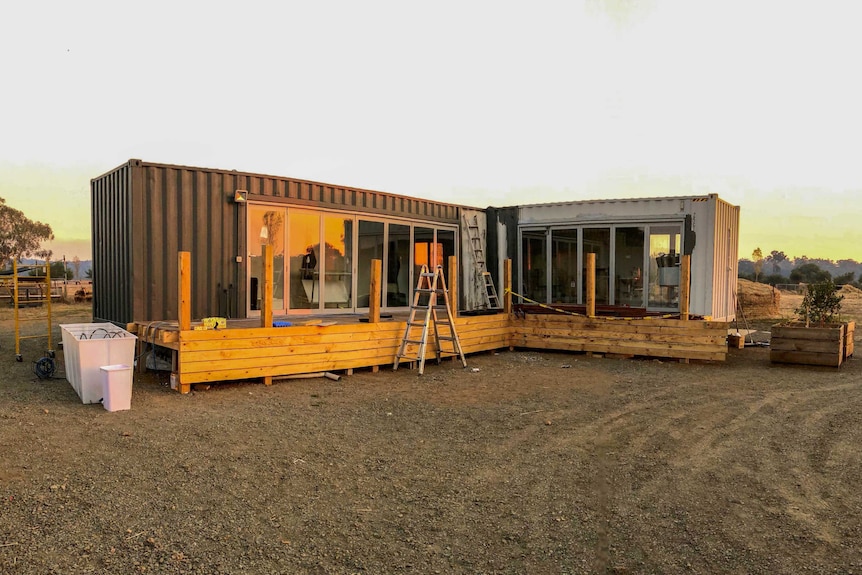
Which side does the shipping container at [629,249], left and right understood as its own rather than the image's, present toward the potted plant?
left

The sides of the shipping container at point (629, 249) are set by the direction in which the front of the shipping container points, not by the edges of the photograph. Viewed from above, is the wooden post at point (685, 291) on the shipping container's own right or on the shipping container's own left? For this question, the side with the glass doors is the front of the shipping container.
on the shipping container's own left

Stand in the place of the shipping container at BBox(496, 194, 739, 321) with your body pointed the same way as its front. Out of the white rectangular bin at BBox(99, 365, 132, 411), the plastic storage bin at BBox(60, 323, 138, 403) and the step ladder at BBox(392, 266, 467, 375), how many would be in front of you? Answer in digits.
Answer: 3

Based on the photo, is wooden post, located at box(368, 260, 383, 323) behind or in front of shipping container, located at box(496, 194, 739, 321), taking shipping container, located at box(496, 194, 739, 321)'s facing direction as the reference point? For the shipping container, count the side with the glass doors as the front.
in front

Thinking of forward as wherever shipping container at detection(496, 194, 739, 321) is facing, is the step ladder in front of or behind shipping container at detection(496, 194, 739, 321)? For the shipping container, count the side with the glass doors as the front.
in front

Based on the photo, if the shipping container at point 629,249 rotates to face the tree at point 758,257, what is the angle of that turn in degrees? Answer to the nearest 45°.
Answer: approximately 135° to its right

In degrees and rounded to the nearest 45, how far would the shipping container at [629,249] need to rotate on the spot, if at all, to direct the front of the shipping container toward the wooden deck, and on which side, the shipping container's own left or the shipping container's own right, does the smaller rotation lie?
0° — it already faces it

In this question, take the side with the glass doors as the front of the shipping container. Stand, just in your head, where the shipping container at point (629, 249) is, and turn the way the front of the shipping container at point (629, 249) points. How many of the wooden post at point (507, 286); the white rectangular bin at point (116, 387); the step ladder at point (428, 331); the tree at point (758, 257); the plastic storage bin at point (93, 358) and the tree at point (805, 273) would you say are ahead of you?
4

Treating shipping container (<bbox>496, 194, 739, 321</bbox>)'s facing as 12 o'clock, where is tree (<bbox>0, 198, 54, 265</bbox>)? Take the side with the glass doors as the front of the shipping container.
The tree is roughly at 4 o'clock from the shipping container.

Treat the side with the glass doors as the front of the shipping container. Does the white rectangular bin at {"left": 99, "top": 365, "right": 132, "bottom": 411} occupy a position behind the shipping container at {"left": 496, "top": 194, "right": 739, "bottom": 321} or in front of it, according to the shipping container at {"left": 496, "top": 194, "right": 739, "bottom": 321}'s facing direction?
in front

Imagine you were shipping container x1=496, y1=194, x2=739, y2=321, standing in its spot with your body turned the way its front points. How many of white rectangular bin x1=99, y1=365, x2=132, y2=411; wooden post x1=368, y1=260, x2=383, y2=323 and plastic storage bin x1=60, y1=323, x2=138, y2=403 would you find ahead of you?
3

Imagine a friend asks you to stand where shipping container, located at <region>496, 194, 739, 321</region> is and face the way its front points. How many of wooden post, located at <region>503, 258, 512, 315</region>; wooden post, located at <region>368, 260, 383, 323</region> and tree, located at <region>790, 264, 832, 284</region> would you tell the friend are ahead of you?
2
